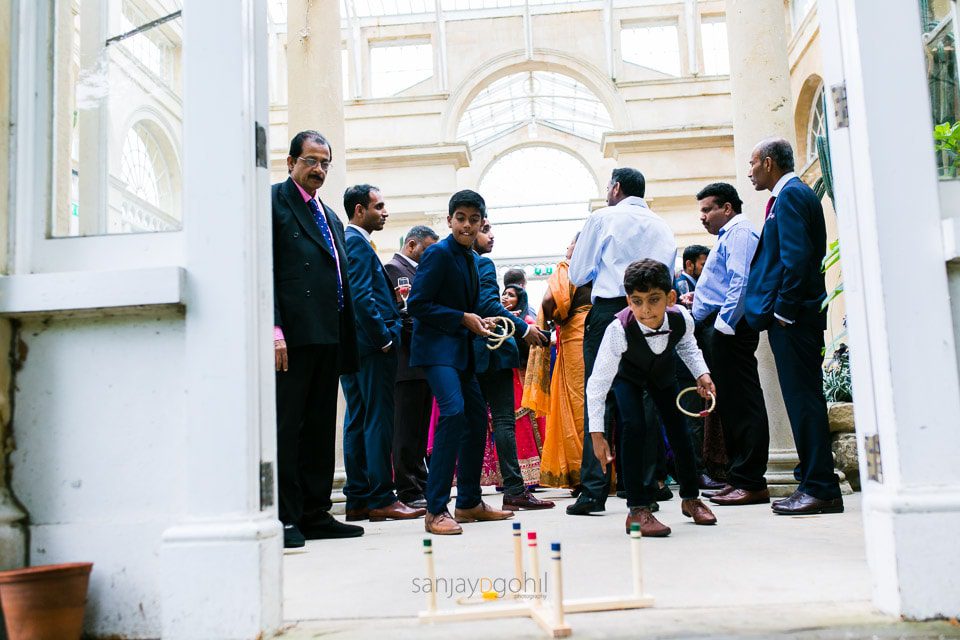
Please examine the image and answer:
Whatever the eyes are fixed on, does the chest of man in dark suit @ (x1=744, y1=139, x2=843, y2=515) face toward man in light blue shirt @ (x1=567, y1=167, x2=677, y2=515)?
yes

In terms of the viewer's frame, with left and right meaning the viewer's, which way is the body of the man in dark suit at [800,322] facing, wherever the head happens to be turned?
facing to the left of the viewer

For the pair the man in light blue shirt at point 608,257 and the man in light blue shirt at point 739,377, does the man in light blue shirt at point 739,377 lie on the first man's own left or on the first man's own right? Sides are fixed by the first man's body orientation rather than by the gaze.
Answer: on the first man's own right

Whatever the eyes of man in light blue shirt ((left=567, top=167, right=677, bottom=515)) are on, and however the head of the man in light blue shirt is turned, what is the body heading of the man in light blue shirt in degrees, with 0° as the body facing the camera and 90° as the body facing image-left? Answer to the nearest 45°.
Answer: approximately 135°

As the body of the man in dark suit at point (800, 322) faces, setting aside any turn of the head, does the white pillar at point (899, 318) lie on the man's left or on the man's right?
on the man's left

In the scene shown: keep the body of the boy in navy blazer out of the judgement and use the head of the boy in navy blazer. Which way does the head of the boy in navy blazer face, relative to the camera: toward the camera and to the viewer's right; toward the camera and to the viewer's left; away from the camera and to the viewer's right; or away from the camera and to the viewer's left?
toward the camera and to the viewer's right

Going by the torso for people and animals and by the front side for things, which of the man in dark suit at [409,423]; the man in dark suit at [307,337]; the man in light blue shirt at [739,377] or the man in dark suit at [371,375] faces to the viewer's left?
the man in light blue shirt

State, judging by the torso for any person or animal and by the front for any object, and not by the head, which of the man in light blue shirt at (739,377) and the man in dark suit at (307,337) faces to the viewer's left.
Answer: the man in light blue shirt

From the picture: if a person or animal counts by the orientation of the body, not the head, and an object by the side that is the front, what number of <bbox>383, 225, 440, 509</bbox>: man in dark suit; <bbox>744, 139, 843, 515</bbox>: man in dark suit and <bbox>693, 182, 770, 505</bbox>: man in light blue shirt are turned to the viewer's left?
2

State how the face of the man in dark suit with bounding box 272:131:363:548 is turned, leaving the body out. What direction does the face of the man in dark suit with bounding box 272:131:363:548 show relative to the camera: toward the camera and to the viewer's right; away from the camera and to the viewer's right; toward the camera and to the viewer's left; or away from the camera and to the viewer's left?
toward the camera and to the viewer's right

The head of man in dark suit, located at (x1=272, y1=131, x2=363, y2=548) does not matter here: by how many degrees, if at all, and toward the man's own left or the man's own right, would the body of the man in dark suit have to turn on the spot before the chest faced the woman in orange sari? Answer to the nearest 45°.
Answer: approximately 90° to the man's own left

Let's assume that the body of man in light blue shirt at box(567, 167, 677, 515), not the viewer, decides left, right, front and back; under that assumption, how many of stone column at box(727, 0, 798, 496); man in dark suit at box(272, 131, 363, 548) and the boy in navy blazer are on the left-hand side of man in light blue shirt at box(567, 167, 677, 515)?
2
